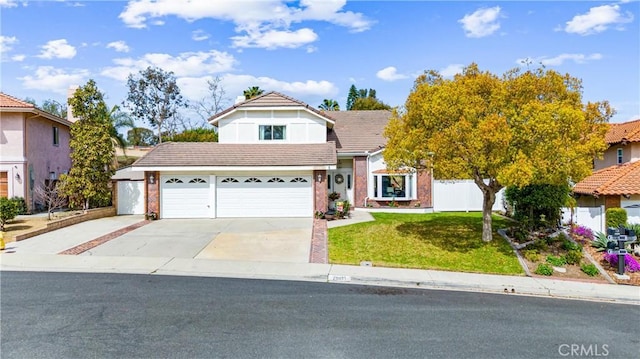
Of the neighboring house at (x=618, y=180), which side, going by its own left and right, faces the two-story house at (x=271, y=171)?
right

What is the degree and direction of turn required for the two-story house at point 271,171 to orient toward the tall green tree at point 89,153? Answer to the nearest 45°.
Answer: approximately 90° to its right

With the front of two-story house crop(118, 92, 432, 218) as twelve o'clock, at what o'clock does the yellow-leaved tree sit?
The yellow-leaved tree is roughly at 11 o'clock from the two-story house.

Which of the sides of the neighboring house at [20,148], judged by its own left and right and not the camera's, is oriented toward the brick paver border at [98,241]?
front

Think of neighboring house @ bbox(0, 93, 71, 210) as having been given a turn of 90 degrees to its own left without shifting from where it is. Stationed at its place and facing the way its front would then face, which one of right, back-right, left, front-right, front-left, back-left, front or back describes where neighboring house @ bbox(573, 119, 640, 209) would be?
front-right

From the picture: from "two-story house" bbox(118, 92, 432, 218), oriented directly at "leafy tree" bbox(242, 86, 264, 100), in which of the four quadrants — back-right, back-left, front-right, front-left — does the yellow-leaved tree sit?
back-right

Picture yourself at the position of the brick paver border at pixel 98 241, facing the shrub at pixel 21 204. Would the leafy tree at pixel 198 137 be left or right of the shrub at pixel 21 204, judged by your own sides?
right

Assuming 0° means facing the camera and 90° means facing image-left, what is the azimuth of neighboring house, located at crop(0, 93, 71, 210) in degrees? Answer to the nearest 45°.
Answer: approximately 0°

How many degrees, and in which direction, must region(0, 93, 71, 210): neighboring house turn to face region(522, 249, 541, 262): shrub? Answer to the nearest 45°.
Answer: approximately 45° to its left

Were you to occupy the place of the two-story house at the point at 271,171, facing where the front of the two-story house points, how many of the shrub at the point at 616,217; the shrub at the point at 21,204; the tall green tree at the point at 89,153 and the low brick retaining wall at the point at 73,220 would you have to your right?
3

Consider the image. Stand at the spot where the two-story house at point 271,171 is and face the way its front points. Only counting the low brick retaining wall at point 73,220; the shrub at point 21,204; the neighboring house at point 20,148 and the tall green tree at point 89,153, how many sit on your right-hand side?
4

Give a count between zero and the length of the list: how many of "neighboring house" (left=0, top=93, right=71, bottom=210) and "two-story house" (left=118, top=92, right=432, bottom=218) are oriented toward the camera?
2

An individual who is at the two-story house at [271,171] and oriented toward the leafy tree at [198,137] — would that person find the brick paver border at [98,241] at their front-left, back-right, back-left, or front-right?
back-left

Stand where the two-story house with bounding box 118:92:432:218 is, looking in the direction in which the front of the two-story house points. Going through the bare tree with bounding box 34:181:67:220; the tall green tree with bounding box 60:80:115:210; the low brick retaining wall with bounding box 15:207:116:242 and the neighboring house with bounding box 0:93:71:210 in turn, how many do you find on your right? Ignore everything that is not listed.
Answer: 4
